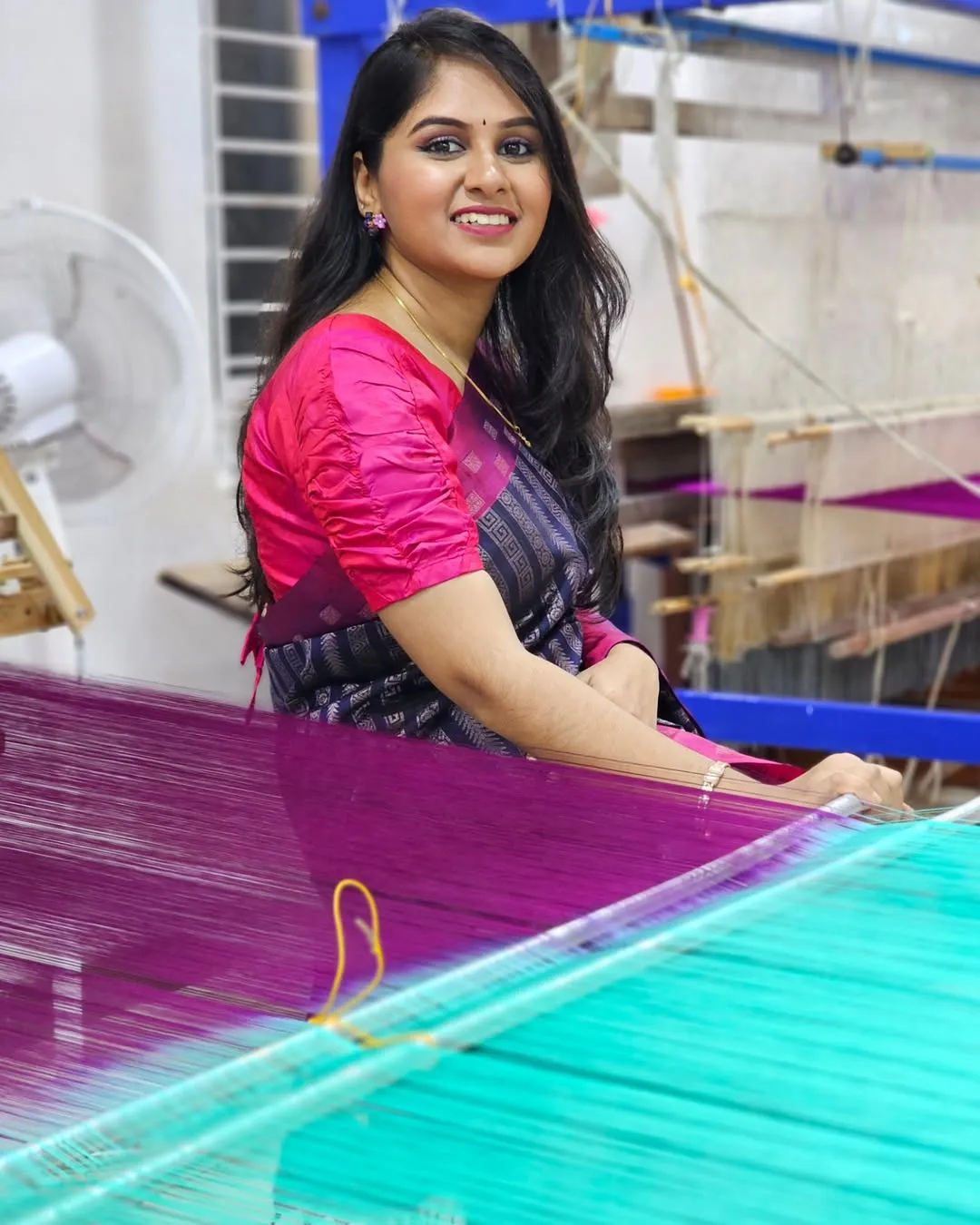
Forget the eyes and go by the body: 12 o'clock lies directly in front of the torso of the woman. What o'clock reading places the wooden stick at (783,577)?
The wooden stick is roughly at 8 o'clock from the woman.

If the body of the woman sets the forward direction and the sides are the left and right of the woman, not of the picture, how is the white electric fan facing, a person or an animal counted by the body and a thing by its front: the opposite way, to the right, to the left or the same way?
to the left

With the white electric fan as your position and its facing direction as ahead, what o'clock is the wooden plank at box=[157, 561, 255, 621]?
The wooden plank is roughly at 11 o'clock from the white electric fan.

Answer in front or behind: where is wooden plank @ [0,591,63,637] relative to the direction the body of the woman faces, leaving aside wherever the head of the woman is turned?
behind

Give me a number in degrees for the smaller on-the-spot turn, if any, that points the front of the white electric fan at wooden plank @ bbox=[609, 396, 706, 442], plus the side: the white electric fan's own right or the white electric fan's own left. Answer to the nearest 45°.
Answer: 0° — it already faces it

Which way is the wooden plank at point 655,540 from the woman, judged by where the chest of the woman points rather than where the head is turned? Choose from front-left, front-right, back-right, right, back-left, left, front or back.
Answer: back-left

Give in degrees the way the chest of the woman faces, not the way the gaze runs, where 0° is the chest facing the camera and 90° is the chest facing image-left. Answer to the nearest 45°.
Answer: approximately 315°

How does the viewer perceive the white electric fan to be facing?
facing away from the viewer and to the right of the viewer
